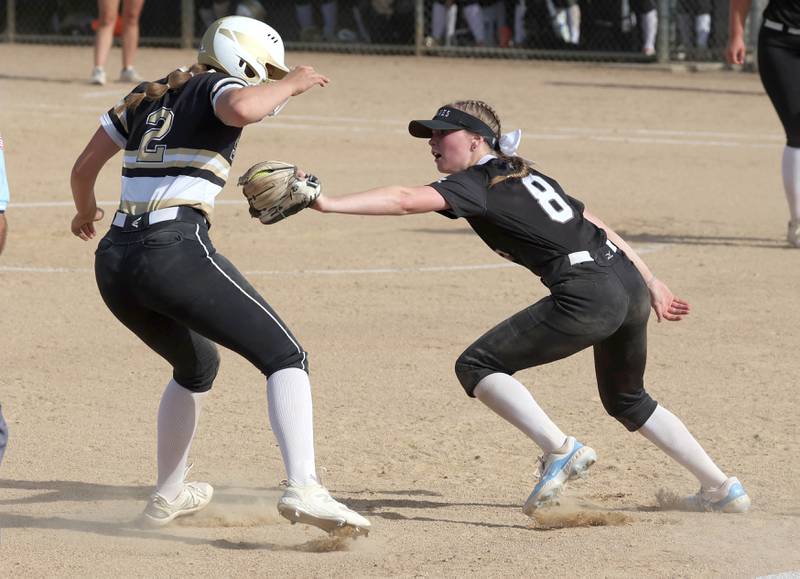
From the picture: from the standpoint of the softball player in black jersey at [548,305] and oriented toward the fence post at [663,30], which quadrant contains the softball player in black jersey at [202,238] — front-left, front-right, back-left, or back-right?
back-left

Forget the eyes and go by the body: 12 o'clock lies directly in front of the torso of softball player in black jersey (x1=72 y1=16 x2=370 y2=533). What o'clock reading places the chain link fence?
The chain link fence is roughly at 11 o'clock from the softball player in black jersey.

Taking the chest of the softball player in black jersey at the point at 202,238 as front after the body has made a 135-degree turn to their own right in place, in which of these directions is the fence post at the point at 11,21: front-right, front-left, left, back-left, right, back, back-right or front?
back

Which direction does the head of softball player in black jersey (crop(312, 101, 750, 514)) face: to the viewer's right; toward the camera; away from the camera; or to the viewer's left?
to the viewer's left

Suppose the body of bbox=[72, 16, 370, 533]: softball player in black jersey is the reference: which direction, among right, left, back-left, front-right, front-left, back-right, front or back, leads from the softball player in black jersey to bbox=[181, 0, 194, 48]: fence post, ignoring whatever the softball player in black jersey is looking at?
front-left

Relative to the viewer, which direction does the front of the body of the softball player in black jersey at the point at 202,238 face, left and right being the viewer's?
facing away from the viewer and to the right of the viewer
